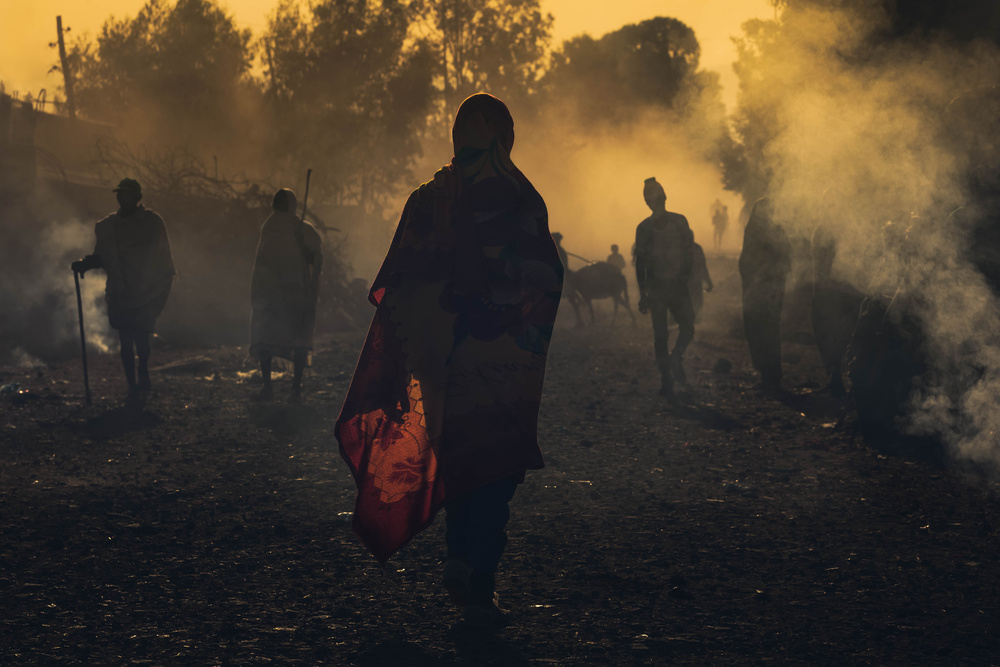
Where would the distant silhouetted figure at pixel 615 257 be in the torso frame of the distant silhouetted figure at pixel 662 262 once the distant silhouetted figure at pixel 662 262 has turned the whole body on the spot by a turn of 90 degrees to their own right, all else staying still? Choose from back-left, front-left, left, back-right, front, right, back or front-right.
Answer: right

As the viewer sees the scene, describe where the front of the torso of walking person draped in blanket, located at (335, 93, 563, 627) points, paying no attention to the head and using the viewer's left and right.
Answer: facing the viewer

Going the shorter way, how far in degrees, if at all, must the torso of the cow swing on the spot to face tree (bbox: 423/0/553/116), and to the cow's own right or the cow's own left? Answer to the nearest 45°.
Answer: approximately 90° to the cow's own right

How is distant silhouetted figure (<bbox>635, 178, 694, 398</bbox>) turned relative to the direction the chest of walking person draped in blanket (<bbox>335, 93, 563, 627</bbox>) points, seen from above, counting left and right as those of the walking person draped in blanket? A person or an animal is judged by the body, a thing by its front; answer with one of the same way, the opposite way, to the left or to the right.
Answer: the same way

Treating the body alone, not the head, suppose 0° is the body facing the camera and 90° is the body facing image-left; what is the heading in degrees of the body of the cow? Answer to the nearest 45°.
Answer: approximately 90°

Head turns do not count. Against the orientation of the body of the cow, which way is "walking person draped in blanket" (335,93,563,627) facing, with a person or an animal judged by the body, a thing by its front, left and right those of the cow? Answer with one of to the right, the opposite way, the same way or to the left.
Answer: to the left

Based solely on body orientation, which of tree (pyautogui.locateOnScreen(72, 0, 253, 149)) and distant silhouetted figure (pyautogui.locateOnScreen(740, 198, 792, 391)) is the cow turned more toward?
the tree

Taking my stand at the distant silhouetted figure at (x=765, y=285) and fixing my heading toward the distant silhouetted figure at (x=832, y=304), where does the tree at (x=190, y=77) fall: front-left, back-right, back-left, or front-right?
back-left

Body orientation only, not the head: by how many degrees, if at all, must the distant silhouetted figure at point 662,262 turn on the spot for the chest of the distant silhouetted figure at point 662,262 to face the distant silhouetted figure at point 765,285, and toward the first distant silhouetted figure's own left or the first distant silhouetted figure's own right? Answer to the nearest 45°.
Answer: approximately 135° to the first distant silhouetted figure's own left

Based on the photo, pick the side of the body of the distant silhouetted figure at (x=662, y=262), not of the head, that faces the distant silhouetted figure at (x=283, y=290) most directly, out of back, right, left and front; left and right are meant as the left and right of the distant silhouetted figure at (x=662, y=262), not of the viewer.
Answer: right

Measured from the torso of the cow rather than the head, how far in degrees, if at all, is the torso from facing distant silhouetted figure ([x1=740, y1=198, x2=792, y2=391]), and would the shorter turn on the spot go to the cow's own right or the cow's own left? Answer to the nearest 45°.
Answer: approximately 90° to the cow's own left

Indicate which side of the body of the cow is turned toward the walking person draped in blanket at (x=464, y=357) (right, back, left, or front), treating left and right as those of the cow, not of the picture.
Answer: left

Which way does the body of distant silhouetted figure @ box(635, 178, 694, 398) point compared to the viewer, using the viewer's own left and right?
facing the viewer

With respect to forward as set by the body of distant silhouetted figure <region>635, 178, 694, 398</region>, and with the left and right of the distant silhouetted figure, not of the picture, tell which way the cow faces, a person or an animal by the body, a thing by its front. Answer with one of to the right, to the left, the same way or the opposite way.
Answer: to the right

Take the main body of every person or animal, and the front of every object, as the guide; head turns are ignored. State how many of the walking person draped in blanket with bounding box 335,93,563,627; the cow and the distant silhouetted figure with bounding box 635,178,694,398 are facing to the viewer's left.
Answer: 1

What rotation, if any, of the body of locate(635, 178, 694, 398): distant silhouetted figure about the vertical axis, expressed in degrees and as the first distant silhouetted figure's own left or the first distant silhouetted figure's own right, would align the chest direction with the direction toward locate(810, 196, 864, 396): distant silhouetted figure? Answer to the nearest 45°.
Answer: approximately 90° to the first distant silhouetted figure's own left
